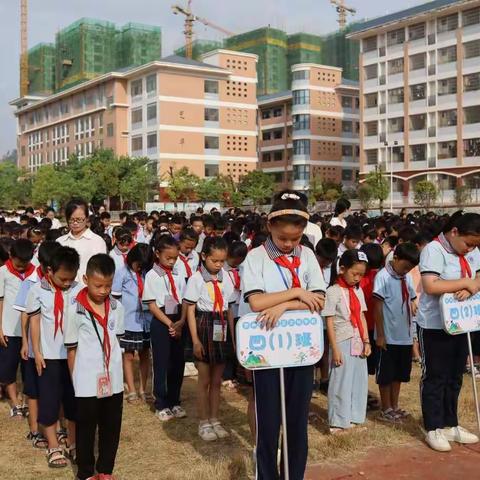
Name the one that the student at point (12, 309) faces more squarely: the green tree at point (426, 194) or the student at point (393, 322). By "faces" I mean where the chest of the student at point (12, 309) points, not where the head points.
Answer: the student

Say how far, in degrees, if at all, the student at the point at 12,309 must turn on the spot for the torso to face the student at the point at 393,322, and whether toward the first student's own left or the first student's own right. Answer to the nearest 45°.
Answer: approximately 45° to the first student's own left

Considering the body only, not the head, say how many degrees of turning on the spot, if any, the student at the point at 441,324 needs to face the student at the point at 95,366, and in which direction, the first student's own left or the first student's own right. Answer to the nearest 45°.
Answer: approximately 90° to the first student's own right

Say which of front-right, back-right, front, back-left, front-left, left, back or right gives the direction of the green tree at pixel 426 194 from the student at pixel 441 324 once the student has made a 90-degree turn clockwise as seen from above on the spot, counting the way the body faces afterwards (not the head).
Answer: back-right

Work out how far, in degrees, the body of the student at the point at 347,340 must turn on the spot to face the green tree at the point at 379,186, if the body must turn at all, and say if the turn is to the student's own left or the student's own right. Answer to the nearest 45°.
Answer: approximately 135° to the student's own left

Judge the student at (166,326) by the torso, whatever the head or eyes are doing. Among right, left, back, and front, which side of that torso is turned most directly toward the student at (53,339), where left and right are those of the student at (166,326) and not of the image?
right

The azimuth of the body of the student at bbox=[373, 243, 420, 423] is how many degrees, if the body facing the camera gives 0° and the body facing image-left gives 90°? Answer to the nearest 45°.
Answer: approximately 315°
